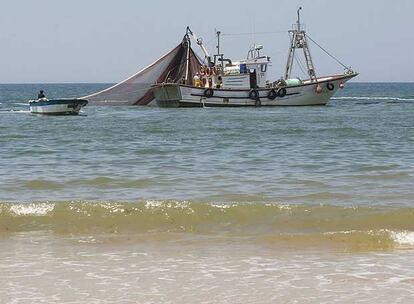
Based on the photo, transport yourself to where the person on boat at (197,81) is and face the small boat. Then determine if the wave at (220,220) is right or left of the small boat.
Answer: left

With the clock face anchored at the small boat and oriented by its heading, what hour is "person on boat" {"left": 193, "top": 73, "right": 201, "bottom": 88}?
The person on boat is roughly at 11 o'clock from the small boat.

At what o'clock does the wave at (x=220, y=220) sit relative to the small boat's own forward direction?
The wave is roughly at 3 o'clock from the small boat.

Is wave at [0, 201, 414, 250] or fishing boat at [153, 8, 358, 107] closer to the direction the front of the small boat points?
the fishing boat

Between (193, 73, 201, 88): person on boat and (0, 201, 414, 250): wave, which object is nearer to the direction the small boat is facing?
the person on boat

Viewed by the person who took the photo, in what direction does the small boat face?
facing to the right of the viewer

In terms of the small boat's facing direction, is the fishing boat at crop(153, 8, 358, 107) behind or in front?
in front
